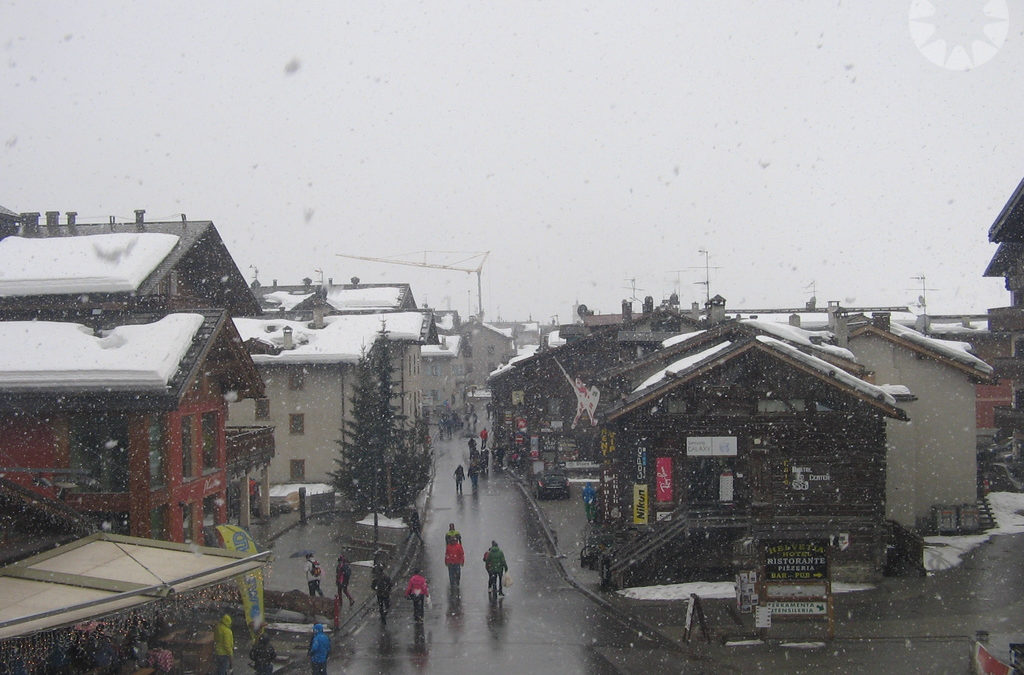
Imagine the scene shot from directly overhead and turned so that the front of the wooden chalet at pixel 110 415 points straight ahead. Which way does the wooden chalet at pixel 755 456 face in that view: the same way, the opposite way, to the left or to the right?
to the right

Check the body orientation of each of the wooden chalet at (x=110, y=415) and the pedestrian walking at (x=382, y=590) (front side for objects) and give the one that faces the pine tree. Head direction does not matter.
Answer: the pedestrian walking

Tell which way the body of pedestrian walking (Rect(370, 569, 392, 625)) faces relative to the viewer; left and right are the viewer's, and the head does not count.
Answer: facing away from the viewer

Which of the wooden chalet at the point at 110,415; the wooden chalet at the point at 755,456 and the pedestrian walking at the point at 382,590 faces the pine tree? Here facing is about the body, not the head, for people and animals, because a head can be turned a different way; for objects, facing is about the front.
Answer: the pedestrian walking

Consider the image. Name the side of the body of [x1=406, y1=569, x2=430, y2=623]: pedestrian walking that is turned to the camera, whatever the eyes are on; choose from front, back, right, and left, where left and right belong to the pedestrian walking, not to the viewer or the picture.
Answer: back

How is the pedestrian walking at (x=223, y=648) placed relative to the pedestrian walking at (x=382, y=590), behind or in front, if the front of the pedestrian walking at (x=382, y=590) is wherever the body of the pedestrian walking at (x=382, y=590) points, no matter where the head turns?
behind
